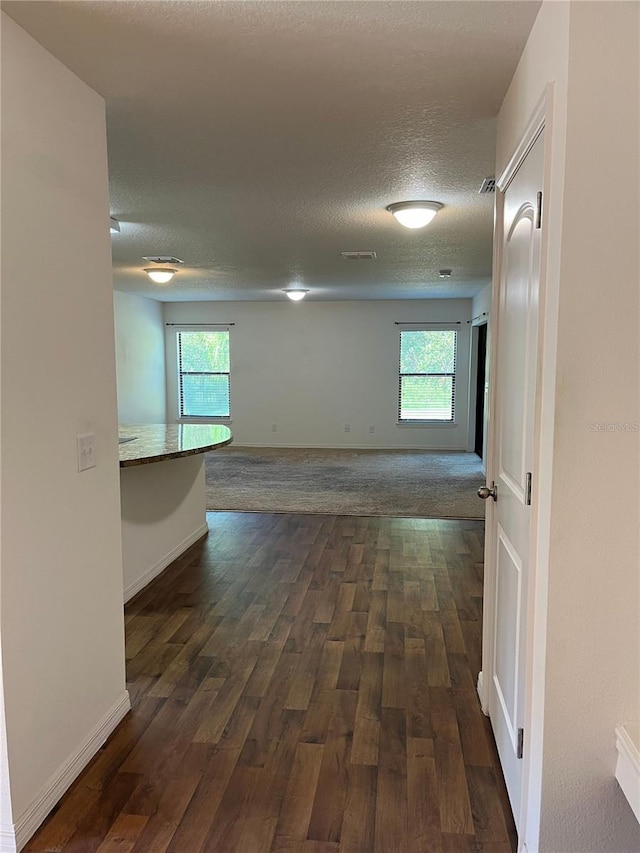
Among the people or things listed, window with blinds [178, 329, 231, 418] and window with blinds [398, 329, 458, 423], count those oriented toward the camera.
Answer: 2

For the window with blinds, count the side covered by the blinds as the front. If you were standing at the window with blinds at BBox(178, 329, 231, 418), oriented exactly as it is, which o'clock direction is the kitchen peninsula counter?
The kitchen peninsula counter is roughly at 12 o'clock from the window with blinds.

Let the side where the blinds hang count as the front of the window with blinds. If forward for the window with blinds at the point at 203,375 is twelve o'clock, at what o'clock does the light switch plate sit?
The light switch plate is roughly at 12 o'clock from the window with blinds.

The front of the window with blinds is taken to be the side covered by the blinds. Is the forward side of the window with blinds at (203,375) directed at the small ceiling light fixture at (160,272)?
yes

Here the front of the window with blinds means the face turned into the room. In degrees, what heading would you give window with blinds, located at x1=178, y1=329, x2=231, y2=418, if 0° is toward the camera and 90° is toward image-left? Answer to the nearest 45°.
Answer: approximately 0°

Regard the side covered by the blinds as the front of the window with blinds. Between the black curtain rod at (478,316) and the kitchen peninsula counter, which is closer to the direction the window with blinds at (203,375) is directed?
the kitchen peninsula counter

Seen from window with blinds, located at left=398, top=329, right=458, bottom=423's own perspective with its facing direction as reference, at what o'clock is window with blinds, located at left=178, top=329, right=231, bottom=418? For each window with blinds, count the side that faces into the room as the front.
window with blinds, located at left=178, top=329, right=231, bottom=418 is roughly at 3 o'clock from window with blinds, located at left=398, top=329, right=458, bottom=423.

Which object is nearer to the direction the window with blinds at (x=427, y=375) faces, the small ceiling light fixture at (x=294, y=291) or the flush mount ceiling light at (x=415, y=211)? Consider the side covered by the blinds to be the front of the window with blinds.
the flush mount ceiling light

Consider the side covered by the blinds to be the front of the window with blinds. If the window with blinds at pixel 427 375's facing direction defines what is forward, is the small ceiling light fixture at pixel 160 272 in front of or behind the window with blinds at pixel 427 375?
in front

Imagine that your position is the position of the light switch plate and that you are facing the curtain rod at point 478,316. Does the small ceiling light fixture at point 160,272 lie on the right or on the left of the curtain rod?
left

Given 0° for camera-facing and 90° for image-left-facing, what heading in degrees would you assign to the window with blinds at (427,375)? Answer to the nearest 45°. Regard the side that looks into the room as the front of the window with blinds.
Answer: approximately 0°

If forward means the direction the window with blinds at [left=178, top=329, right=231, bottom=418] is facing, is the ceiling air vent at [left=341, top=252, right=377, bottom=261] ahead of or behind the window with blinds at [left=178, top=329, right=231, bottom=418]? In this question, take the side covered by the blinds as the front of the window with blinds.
ahead

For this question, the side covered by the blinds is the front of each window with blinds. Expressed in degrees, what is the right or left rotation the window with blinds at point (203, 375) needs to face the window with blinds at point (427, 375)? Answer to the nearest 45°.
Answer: approximately 90° to its left
